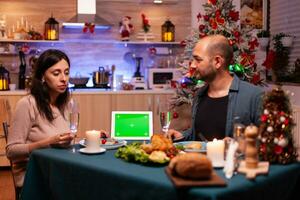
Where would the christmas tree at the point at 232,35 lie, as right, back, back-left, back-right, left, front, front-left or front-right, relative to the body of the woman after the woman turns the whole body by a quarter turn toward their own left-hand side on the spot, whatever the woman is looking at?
front

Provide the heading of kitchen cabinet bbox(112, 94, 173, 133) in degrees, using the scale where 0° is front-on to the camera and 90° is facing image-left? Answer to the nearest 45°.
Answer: approximately 0°

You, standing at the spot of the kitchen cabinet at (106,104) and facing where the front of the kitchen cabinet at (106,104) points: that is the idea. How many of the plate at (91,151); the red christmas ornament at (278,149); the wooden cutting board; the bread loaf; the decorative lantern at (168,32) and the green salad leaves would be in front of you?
5

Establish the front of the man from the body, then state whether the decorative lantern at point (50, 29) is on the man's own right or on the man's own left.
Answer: on the man's own right

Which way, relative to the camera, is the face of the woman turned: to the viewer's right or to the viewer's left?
to the viewer's right

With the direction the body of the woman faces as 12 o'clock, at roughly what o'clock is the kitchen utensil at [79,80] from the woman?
The kitchen utensil is roughly at 8 o'clock from the woman.

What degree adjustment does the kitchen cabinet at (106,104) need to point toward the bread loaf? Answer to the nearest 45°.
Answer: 0° — it already faces it
